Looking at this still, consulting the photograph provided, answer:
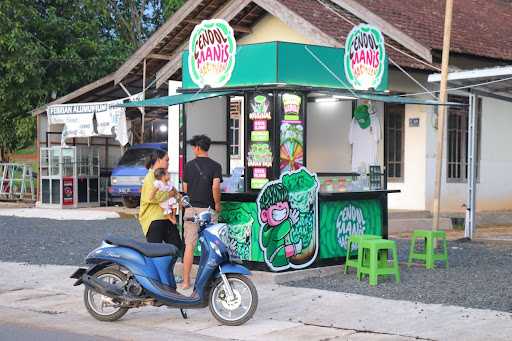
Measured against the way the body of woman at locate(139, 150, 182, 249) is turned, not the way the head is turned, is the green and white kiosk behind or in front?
in front

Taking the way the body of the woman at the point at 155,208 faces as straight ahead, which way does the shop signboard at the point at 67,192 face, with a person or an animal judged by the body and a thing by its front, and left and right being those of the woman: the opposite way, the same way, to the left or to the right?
to the right

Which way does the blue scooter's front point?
to the viewer's right

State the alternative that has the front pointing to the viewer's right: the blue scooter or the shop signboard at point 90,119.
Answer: the blue scooter

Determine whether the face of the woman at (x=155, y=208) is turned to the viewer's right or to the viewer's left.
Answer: to the viewer's right

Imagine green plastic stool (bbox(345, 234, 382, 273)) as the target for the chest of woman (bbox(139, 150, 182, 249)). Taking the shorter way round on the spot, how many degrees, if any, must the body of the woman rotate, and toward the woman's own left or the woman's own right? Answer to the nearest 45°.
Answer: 0° — they already face it

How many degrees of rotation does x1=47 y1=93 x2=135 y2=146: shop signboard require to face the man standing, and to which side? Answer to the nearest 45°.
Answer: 0° — it already faces them

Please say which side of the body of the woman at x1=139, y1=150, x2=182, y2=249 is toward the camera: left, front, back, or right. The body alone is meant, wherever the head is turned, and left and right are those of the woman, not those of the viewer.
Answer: right

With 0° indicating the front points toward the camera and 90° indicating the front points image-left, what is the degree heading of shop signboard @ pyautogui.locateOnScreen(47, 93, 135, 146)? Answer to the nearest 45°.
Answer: approximately 0°
